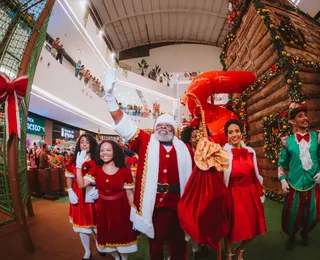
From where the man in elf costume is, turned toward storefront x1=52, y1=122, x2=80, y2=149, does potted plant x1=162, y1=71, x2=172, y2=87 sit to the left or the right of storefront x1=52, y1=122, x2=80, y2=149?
right

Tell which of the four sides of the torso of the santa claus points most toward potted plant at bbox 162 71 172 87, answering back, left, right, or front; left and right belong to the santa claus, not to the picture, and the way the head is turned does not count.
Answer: back

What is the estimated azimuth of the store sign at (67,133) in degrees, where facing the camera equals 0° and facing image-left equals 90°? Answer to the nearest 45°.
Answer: approximately 315°

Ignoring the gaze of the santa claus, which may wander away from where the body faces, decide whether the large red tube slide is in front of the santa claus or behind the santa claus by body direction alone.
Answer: behind

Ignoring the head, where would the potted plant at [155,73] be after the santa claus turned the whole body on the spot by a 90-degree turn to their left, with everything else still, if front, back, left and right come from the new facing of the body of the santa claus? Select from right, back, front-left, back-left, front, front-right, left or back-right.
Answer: left

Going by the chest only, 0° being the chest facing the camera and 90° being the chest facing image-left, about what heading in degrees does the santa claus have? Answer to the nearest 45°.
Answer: approximately 0°

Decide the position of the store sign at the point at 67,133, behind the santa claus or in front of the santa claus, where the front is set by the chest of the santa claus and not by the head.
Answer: behind

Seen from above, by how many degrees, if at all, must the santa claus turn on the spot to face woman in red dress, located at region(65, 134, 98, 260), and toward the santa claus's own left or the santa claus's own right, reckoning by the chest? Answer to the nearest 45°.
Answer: approximately 135° to the santa claus's own right

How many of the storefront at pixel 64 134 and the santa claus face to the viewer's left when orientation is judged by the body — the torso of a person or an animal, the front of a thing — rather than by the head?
0

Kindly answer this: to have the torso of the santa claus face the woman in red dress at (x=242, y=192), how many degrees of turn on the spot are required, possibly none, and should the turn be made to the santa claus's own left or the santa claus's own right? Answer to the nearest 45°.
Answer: approximately 90° to the santa claus's own left

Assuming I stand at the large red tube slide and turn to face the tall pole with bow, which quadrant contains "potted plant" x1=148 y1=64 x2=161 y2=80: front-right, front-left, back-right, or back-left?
back-right

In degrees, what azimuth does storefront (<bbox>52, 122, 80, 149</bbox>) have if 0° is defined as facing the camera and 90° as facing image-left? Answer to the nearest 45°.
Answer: approximately 315°
